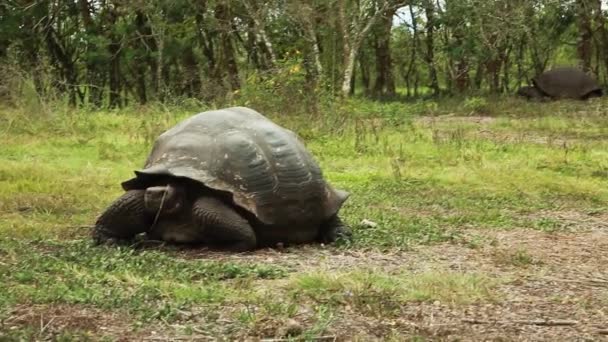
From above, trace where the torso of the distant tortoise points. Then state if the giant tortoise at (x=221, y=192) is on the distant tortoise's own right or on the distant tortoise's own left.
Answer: on the distant tortoise's own left

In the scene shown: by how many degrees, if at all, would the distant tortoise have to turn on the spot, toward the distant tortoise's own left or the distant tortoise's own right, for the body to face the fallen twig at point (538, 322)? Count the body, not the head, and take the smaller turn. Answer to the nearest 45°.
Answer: approximately 90° to the distant tortoise's own left

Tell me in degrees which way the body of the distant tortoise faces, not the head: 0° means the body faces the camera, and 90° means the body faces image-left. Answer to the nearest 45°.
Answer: approximately 90°

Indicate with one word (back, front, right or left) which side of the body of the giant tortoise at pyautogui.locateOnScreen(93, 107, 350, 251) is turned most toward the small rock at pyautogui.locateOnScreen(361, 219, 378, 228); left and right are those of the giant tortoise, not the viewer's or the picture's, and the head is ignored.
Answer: back

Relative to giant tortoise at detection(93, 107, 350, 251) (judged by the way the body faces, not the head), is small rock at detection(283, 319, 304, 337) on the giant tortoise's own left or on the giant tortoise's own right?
on the giant tortoise's own left

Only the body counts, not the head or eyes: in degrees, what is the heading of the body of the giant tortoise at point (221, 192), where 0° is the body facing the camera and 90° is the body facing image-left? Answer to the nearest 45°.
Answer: approximately 45°

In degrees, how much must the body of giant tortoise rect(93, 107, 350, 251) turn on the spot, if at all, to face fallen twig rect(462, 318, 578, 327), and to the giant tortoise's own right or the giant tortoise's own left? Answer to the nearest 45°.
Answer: approximately 90° to the giant tortoise's own left
